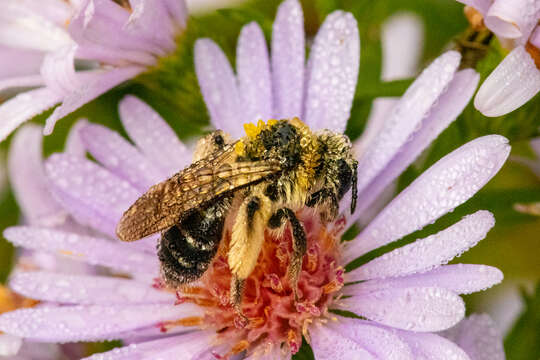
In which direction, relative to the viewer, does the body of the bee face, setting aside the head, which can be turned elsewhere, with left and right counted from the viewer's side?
facing to the right of the viewer
